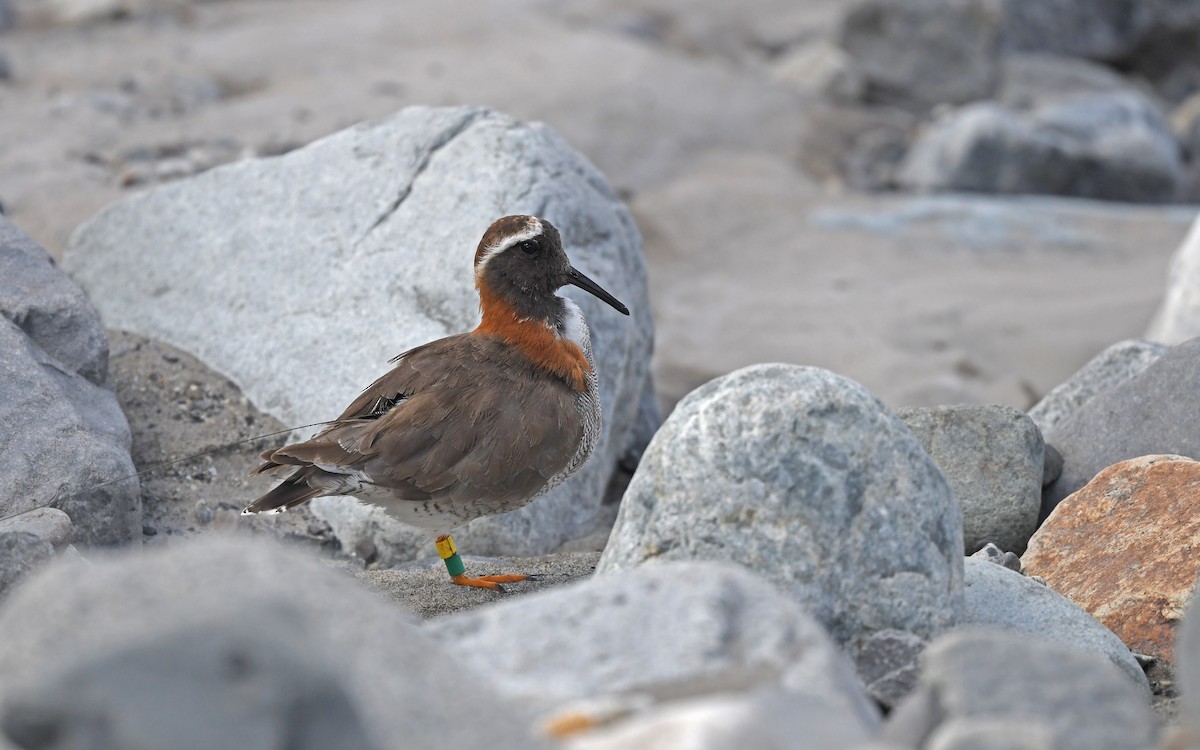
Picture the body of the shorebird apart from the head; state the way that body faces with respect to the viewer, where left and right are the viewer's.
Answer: facing to the right of the viewer

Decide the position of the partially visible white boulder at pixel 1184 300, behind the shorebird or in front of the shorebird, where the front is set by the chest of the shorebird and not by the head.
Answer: in front

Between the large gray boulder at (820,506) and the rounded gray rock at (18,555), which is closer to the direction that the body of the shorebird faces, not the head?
the large gray boulder

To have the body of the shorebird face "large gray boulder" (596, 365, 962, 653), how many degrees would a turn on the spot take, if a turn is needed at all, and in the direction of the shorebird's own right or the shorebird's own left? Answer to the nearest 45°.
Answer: approximately 45° to the shorebird's own right

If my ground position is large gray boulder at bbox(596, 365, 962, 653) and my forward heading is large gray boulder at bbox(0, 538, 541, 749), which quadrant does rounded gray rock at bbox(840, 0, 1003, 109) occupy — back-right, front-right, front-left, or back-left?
back-right

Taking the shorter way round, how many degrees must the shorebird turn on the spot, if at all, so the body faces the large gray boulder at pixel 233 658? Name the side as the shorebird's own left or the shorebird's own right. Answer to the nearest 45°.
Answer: approximately 90° to the shorebird's own right

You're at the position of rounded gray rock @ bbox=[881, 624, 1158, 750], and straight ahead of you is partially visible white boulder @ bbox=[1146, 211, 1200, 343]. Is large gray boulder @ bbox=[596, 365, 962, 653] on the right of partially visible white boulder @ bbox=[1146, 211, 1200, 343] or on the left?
left

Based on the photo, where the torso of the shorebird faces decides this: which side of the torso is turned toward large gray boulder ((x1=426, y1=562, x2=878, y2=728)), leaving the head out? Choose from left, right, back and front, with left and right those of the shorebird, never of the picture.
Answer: right

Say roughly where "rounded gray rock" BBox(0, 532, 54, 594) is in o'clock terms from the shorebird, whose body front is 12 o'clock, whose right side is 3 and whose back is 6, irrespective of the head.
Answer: The rounded gray rock is roughly at 5 o'clock from the shorebird.
